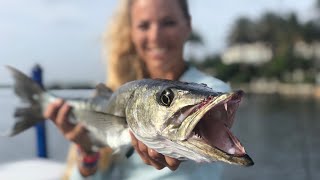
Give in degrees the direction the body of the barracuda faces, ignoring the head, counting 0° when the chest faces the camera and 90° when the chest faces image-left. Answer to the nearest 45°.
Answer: approximately 315°
